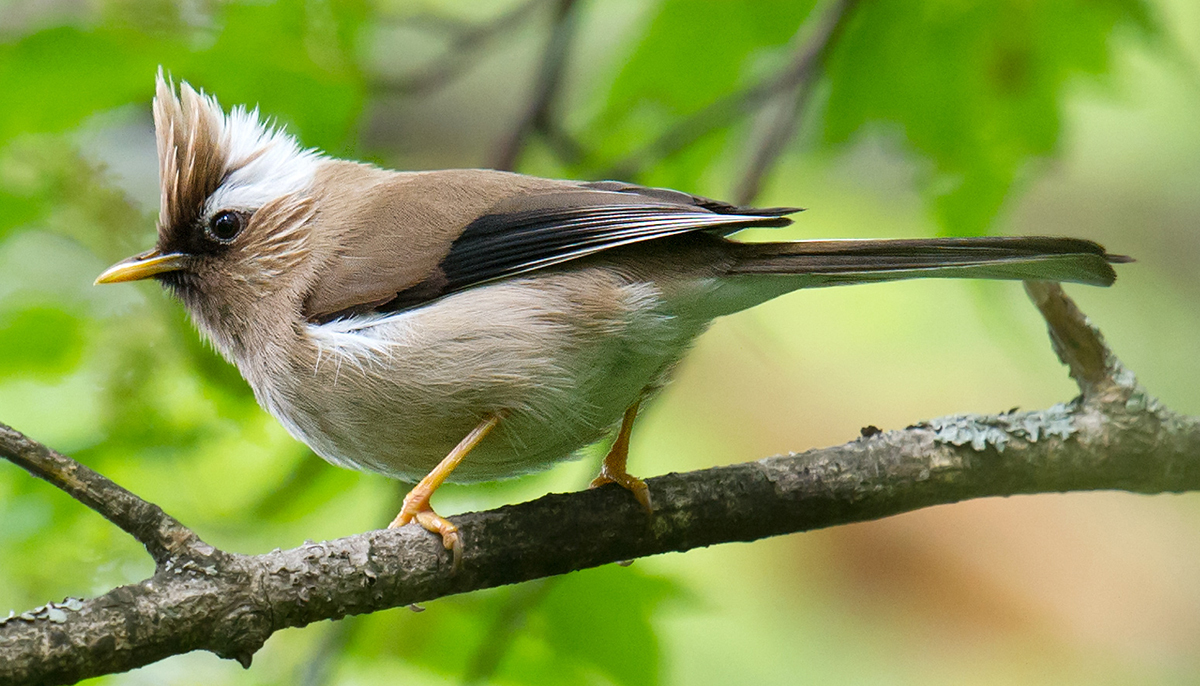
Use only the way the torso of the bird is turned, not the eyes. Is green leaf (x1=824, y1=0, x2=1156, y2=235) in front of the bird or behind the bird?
behind

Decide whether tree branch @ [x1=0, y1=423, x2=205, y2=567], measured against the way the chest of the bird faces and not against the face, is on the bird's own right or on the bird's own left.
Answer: on the bird's own left

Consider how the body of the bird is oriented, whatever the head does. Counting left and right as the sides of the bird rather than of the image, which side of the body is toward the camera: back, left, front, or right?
left

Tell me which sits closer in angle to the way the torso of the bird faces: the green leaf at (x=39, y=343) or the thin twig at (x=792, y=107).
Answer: the green leaf

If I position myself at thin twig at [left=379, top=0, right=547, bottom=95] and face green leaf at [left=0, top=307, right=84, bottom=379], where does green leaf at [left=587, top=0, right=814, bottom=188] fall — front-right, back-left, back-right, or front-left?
back-left

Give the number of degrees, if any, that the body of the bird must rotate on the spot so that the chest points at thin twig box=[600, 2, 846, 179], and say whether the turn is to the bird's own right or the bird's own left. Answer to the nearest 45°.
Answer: approximately 135° to the bird's own right
